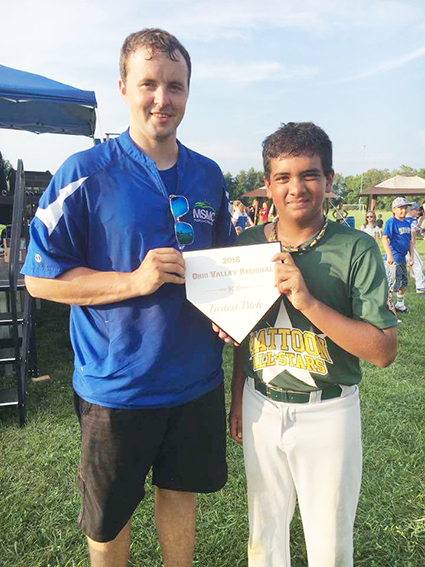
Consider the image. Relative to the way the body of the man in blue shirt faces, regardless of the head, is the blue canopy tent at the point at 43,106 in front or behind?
behind

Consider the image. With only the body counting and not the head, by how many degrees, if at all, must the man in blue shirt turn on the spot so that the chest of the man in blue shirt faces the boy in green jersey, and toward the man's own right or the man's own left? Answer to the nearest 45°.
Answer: approximately 45° to the man's own left

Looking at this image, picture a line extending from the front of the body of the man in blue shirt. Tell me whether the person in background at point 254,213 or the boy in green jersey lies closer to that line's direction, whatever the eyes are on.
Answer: the boy in green jersey

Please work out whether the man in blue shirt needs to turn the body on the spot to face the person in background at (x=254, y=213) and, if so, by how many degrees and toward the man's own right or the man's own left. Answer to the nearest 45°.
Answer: approximately 135° to the man's own left

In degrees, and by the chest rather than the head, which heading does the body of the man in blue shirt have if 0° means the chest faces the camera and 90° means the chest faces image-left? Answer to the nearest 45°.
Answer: approximately 315°

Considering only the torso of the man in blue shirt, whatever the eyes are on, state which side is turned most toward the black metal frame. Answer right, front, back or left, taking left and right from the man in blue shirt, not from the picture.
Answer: back
